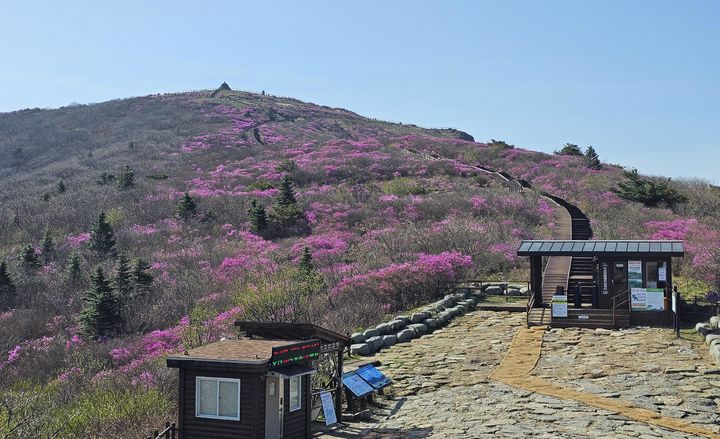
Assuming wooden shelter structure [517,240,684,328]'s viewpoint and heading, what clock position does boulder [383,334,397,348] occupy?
The boulder is roughly at 2 o'clock from the wooden shelter structure.

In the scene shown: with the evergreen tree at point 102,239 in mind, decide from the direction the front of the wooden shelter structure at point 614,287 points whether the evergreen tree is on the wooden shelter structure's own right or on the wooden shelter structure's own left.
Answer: on the wooden shelter structure's own right

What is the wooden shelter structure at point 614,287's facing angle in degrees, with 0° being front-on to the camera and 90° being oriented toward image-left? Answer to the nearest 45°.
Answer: approximately 0°

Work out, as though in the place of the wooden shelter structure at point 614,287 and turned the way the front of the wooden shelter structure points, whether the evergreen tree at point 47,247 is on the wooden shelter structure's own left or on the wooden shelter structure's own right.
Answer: on the wooden shelter structure's own right

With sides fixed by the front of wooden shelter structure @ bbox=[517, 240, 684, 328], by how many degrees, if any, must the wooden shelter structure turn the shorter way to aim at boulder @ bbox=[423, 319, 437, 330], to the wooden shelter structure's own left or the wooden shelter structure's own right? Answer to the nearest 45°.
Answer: approximately 90° to the wooden shelter structure's own right

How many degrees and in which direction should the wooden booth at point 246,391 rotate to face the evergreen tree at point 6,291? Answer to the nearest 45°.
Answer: approximately 180°

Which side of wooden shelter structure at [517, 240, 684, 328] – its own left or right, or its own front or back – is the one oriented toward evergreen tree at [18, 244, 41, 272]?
right

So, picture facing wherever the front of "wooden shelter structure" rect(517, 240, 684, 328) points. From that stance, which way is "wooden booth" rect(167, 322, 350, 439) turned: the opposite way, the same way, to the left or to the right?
to the left

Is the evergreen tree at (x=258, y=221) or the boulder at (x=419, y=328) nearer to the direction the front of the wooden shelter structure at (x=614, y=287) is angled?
the boulder
